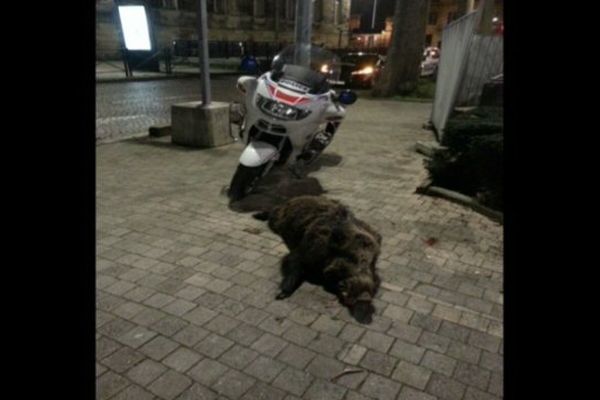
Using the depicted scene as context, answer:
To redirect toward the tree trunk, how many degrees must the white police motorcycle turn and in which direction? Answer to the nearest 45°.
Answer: approximately 135° to its right

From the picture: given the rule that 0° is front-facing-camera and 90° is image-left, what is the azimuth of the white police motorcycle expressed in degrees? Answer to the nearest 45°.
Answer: approximately 45°

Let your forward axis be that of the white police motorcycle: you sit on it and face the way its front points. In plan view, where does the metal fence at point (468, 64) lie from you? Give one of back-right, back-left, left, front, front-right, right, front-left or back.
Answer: back

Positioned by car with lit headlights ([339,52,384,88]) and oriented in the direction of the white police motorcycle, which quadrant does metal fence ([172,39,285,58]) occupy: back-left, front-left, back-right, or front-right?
back-right

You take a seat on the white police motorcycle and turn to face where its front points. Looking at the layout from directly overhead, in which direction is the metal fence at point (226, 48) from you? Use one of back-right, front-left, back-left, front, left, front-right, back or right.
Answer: back-right

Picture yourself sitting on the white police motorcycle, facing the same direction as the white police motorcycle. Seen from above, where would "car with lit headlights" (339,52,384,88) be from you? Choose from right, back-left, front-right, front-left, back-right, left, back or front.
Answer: back-right
